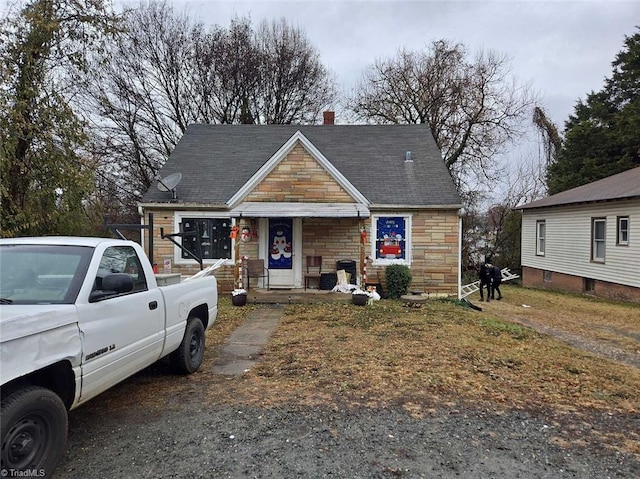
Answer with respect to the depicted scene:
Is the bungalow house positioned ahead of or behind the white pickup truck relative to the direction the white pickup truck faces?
behind

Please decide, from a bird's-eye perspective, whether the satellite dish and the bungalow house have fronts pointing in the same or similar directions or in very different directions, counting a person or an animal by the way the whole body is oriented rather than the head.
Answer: same or similar directions

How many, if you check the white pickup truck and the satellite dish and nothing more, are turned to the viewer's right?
0

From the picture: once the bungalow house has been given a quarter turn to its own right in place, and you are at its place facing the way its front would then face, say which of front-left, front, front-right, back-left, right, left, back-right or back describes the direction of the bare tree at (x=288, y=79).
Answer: right

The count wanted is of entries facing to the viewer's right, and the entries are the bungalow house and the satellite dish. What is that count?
0

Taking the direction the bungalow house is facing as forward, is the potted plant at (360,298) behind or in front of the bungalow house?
in front

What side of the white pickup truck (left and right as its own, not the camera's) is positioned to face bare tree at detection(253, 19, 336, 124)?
back

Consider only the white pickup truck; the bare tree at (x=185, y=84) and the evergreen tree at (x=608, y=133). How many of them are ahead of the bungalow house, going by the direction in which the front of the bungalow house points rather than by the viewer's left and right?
1

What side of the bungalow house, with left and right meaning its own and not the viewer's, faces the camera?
front

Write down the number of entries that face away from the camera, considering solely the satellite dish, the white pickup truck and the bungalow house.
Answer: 0

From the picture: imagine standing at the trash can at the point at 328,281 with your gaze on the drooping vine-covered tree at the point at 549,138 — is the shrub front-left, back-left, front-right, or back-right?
front-right

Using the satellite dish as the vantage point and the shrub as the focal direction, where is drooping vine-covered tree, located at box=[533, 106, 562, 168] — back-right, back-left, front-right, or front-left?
front-left

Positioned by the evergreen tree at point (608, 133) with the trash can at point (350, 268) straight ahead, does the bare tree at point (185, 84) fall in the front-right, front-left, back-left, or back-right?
front-right

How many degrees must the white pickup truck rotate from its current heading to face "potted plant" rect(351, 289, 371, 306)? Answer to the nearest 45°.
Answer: approximately 180°
